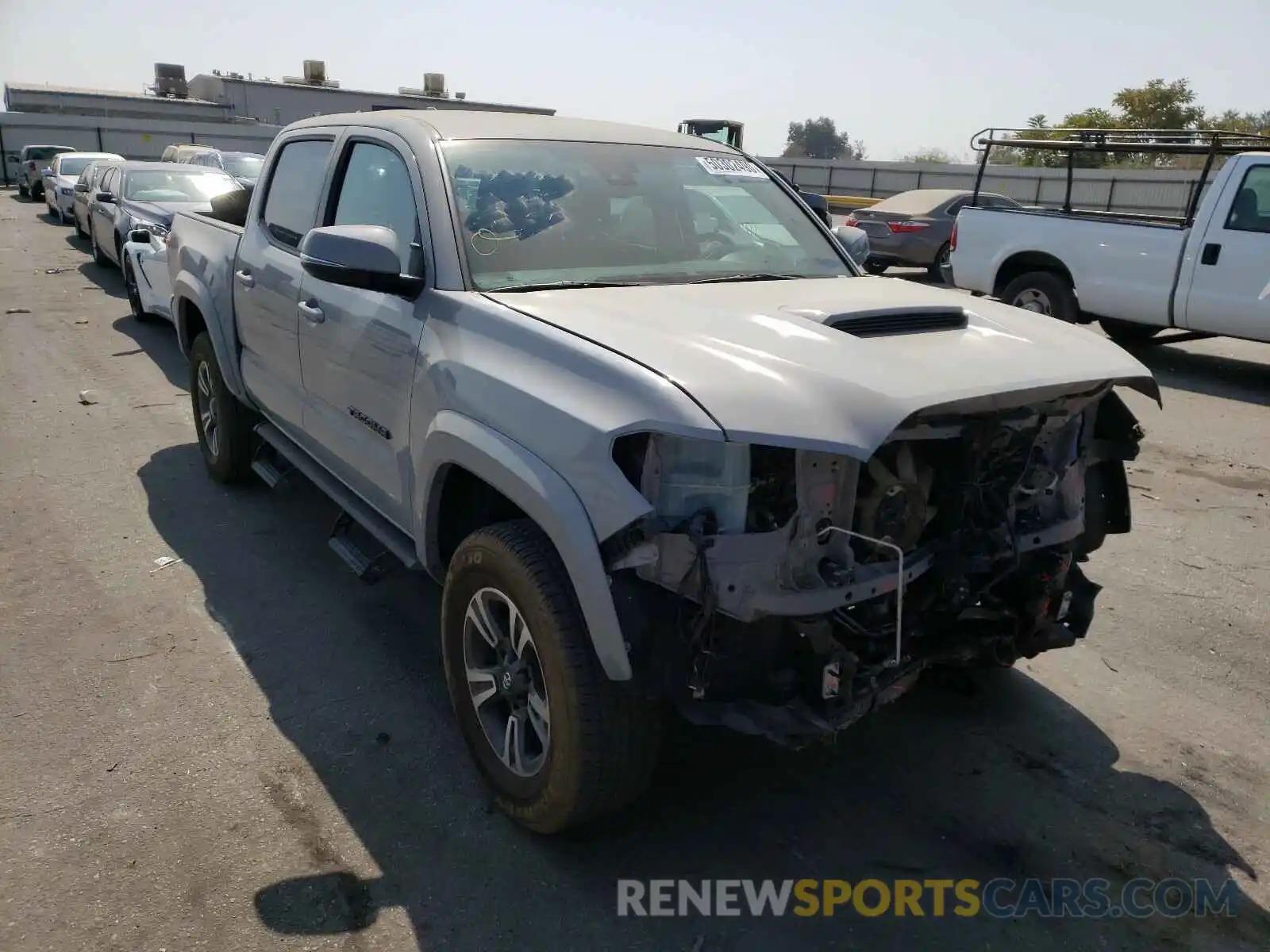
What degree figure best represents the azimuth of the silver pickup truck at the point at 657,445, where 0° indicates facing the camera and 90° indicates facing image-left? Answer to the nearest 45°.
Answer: approximately 315°

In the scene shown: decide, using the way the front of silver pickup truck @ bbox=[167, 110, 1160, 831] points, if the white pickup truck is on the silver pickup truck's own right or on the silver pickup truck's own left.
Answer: on the silver pickup truck's own left

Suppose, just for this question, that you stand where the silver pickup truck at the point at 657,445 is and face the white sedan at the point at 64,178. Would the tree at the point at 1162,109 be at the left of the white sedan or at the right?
right

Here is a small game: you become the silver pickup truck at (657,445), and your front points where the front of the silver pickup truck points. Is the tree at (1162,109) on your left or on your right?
on your left

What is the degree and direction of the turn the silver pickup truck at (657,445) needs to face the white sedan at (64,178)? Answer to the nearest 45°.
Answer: approximately 180°
